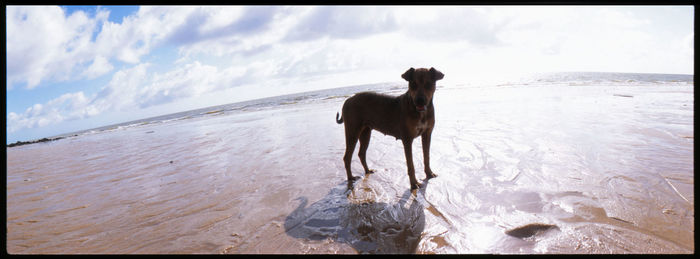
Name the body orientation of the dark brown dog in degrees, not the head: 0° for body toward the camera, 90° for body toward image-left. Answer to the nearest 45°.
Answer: approximately 315°
